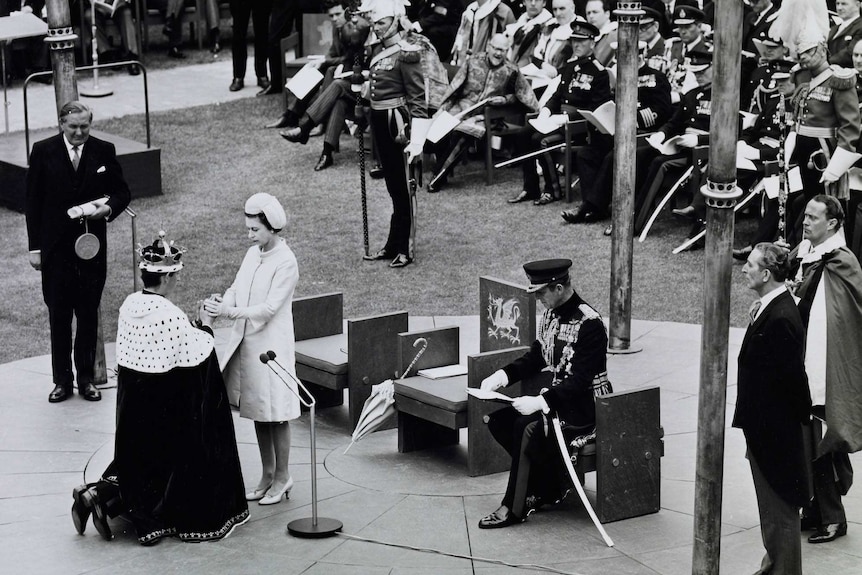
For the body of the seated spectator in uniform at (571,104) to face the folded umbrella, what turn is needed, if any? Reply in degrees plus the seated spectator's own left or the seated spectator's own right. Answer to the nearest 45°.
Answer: approximately 45° to the seated spectator's own left

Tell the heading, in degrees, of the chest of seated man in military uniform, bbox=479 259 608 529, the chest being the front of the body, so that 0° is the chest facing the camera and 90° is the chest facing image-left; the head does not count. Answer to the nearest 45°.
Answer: approximately 45°

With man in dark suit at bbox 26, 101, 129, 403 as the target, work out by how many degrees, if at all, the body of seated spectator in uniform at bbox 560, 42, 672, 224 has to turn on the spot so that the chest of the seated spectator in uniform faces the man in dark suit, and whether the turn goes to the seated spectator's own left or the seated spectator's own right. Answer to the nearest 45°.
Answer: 0° — they already face them

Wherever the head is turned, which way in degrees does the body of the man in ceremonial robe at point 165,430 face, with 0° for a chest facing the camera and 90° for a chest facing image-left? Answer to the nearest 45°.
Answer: approximately 225°

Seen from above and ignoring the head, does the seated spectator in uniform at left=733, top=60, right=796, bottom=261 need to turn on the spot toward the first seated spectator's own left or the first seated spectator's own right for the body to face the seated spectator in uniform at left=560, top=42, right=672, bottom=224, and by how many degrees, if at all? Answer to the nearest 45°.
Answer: approximately 90° to the first seated spectator's own right

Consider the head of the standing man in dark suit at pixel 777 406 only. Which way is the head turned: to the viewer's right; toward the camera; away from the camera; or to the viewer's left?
to the viewer's left

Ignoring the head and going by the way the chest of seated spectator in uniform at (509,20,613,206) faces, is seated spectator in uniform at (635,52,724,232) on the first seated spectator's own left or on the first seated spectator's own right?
on the first seated spectator's own left

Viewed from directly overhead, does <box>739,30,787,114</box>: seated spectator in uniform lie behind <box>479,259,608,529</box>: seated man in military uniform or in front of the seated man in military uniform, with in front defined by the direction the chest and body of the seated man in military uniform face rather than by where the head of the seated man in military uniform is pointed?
behind

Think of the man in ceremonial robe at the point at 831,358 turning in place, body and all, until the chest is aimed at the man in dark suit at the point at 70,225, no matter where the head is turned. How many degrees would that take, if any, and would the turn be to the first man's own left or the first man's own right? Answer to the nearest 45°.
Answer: approximately 45° to the first man's own right

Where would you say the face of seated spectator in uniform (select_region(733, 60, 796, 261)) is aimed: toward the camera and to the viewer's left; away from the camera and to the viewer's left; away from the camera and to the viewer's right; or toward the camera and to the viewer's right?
toward the camera and to the viewer's left

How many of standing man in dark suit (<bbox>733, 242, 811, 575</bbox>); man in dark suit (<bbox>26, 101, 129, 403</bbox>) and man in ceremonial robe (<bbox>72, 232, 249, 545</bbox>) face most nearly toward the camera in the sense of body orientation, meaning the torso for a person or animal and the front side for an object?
1

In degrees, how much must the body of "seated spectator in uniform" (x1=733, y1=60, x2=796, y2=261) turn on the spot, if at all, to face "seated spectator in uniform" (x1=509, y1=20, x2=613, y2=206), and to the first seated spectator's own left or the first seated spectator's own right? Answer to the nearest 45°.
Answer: approximately 90° to the first seated spectator's own right

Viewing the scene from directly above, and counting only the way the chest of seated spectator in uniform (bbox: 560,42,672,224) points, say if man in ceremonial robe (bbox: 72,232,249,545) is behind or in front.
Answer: in front

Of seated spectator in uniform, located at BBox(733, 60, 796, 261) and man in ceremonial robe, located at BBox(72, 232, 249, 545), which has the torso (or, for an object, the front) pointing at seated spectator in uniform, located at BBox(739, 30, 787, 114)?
the man in ceremonial robe

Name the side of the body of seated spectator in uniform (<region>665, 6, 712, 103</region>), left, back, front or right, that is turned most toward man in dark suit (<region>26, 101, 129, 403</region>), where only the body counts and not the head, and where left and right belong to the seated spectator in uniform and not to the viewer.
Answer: front

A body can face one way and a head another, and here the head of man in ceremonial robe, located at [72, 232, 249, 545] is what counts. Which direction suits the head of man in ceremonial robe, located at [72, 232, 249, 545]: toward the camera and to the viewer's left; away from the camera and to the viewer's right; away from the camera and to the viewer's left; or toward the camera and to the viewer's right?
away from the camera and to the viewer's right

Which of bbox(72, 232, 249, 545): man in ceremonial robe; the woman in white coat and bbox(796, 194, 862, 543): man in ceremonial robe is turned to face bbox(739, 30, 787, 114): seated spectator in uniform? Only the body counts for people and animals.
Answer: bbox(72, 232, 249, 545): man in ceremonial robe
